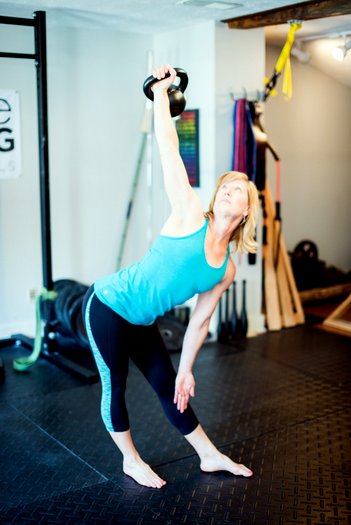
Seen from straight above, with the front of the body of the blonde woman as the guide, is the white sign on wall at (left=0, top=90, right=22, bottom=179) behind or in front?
behind

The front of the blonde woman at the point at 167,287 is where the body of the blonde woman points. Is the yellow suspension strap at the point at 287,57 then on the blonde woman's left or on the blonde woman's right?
on the blonde woman's left

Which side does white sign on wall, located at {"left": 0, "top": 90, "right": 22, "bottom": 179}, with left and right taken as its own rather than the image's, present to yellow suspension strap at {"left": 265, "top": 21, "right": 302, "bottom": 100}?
left

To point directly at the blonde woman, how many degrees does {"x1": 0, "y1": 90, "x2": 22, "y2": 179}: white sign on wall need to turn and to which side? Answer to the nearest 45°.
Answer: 0° — it already faces them

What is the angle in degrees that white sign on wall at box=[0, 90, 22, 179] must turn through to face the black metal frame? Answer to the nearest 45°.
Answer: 0° — it already faces it
